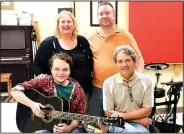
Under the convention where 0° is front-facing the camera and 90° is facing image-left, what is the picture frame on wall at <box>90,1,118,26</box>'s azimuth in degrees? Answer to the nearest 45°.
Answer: approximately 0°

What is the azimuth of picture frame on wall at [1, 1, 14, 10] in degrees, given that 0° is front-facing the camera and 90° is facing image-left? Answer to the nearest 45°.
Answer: approximately 0°
